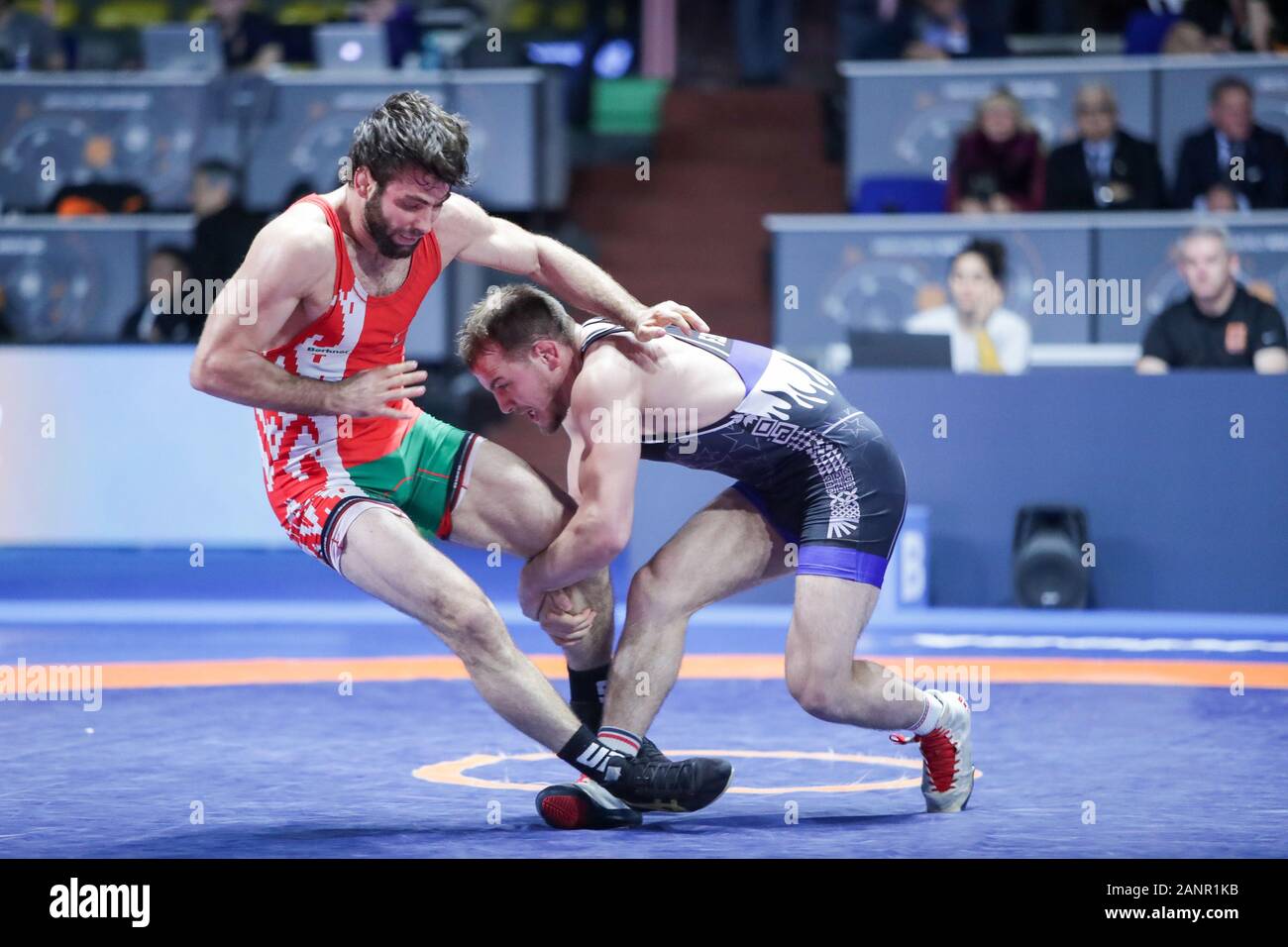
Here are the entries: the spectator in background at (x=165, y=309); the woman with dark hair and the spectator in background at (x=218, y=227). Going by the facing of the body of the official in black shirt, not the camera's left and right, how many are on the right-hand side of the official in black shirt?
3

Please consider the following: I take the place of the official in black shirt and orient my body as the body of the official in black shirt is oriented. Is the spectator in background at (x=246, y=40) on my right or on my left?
on my right

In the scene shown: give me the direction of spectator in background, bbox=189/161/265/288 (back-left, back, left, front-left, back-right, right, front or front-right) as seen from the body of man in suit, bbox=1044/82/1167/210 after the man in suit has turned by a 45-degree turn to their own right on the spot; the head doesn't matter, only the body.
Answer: front-right

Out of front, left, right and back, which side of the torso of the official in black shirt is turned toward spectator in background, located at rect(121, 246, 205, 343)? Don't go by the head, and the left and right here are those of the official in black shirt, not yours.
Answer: right

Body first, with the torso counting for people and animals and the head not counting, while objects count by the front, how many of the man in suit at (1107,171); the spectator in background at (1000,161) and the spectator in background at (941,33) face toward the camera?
3

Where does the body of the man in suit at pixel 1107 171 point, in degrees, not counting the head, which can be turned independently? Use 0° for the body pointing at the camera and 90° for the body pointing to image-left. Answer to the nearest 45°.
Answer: approximately 0°

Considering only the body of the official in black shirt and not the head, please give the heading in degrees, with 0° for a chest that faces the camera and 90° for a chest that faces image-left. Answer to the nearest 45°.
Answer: approximately 0°

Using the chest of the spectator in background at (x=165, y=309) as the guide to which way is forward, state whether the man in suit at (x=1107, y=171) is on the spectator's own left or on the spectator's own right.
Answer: on the spectator's own left
